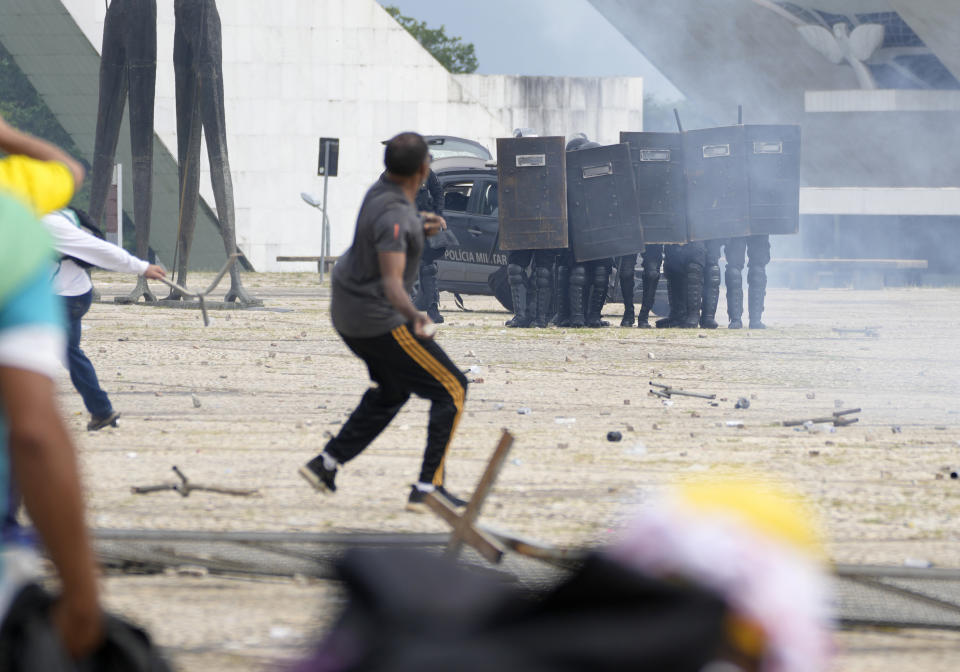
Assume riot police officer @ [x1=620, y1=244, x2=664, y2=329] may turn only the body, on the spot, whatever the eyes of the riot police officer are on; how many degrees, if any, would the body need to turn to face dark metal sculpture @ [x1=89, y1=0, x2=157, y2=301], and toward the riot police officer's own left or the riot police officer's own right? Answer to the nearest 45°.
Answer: approximately 90° to the riot police officer's own right

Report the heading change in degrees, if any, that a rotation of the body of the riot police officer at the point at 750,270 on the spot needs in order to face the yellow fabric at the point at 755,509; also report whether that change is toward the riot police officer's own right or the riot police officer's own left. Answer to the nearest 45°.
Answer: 0° — they already face it

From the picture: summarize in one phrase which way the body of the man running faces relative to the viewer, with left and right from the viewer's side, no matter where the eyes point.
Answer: facing away from the viewer and to the right of the viewer

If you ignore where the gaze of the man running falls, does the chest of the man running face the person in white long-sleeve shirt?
no

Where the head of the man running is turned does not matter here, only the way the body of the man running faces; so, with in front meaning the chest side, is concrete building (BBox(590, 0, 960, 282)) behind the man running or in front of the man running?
in front

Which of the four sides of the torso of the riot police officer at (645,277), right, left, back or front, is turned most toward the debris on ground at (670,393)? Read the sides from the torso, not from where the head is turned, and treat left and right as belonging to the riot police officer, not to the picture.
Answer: front

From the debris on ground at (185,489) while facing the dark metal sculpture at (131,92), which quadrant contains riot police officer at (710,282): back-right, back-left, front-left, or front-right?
front-right

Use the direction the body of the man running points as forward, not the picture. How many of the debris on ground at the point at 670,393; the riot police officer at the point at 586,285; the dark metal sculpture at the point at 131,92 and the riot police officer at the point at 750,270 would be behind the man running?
0

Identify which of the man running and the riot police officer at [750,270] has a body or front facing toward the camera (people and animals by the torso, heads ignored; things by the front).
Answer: the riot police officer

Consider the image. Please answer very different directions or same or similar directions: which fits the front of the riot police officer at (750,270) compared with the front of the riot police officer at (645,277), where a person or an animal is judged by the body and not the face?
same or similar directions

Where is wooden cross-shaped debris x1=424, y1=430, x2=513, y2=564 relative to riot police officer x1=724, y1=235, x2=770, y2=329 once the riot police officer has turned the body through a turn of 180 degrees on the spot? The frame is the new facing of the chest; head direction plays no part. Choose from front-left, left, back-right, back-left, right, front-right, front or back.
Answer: back

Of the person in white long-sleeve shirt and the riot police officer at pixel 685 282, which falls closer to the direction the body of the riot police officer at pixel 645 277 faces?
the person in white long-sleeve shirt

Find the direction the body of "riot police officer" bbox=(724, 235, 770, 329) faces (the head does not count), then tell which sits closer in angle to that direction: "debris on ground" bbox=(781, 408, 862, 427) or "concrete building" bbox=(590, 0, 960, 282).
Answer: the debris on ground

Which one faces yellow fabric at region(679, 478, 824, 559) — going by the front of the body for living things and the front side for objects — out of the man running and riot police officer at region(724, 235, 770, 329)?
the riot police officer

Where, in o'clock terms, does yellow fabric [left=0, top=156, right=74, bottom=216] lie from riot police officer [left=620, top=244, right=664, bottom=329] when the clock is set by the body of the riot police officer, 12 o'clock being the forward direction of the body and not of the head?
The yellow fabric is roughly at 12 o'clock from the riot police officer.

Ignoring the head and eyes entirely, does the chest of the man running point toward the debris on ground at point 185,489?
no

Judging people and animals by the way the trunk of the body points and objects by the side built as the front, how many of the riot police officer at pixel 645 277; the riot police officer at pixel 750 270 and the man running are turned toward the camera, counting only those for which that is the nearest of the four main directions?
2

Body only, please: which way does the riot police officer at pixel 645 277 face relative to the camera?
toward the camera
